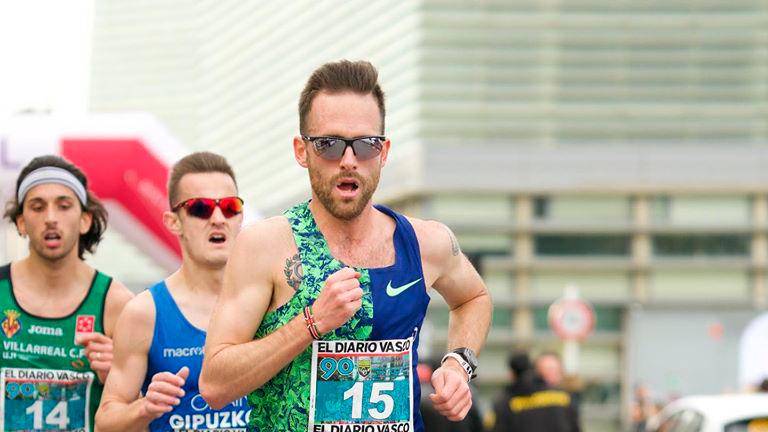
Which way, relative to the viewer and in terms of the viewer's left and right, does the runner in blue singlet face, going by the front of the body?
facing the viewer and to the right of the viewer

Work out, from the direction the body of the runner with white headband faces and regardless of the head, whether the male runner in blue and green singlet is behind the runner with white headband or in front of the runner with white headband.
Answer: in front

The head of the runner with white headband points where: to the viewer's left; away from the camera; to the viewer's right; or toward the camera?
toward the camera

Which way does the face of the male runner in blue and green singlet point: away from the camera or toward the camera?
toward the camera

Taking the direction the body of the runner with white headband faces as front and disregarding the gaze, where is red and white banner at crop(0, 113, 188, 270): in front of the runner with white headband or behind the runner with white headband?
behind

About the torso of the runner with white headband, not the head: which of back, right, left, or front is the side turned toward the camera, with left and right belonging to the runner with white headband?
front

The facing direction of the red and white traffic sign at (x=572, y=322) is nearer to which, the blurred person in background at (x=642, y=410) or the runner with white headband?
the runner with white headband

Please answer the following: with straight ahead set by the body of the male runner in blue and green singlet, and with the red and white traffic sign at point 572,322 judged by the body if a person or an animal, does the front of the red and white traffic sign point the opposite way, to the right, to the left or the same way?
the same way

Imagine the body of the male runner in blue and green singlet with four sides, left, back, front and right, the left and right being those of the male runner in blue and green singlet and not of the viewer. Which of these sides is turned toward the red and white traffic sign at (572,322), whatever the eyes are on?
back

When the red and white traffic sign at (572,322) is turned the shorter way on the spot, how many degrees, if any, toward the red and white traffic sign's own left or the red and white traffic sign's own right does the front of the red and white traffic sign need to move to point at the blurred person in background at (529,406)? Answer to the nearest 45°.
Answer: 0° — it already faces them

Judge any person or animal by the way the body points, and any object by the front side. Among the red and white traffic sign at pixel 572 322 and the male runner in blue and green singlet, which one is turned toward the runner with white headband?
the red and white traffic sign
